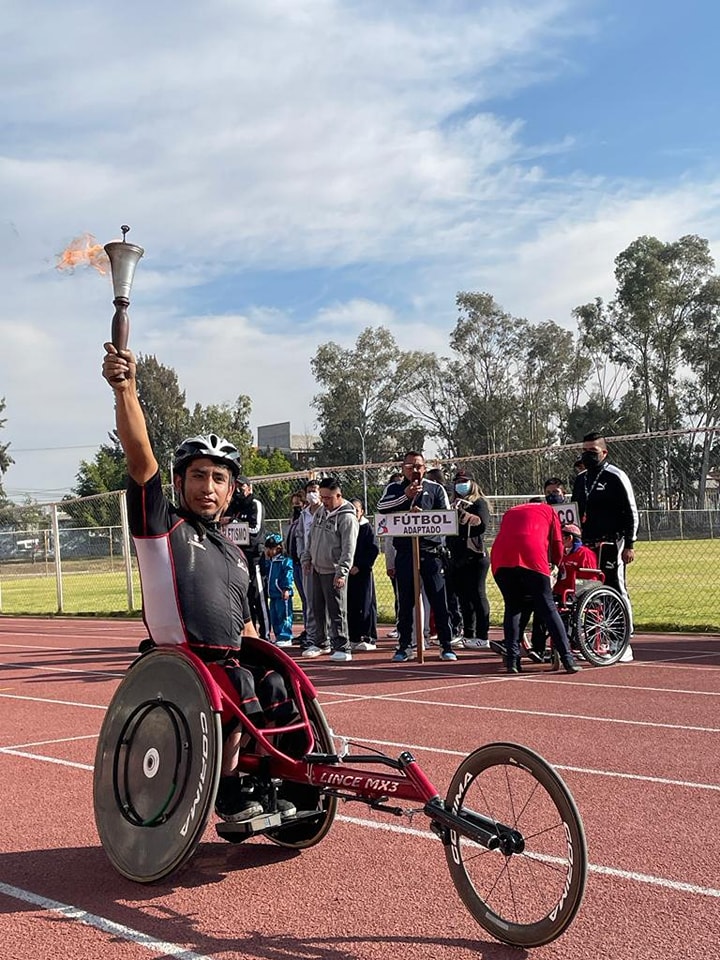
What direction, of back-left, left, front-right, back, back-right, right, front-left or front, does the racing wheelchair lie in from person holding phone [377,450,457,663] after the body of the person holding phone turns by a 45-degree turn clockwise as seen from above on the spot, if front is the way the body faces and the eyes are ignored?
front-left

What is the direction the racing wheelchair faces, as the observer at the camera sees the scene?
facing the viewer and to the right of the viewer

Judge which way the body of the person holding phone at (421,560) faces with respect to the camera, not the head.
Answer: toward the camera

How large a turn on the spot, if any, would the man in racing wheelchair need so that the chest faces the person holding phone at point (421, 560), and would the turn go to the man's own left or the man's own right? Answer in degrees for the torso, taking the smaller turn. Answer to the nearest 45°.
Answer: approximately 135° to the man's own left

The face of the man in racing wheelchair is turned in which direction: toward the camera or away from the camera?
toward the camera

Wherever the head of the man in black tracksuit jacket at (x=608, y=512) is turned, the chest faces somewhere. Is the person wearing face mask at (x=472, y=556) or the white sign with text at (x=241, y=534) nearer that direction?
the white sign with text

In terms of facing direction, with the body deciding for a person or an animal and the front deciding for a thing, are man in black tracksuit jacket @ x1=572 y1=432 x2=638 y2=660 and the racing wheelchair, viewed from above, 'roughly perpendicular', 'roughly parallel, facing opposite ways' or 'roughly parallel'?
roughly perpendicular

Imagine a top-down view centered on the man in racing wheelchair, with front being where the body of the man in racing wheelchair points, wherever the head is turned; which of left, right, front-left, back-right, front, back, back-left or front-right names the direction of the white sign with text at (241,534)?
back-left

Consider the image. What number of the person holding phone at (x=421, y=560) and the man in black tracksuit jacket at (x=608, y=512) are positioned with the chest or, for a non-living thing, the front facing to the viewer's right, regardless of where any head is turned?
0

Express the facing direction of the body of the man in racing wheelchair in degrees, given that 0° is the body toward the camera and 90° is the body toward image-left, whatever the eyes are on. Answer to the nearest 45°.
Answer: approximately 315°

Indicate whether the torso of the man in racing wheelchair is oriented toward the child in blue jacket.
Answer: no

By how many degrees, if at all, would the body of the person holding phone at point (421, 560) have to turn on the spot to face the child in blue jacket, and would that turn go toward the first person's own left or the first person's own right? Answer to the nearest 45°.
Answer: approximately 135° to the first person's own right

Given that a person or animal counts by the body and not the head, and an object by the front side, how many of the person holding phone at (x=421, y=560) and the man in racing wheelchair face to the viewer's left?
0

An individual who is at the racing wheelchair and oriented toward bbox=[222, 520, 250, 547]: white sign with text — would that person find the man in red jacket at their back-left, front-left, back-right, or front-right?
front-right

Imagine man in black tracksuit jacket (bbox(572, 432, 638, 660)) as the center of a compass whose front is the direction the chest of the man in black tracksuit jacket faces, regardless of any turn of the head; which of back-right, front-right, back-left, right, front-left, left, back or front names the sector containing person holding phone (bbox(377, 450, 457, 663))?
front-right

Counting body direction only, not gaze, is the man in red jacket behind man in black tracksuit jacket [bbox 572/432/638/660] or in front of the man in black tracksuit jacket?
in front

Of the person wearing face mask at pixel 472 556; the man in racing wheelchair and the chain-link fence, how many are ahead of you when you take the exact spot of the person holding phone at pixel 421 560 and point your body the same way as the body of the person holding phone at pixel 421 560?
1

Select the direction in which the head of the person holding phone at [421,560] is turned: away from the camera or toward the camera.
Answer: toward the camera

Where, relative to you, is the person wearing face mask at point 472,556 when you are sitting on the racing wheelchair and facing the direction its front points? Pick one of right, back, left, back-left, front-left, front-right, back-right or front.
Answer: back-left

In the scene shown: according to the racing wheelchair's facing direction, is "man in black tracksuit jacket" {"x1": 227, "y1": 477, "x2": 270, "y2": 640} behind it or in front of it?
behind
